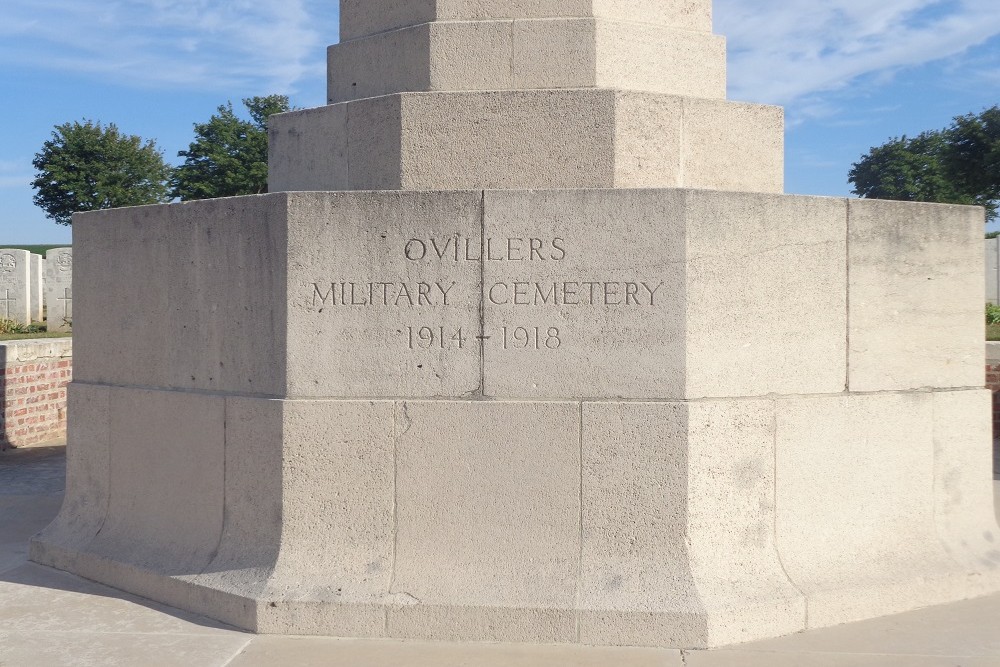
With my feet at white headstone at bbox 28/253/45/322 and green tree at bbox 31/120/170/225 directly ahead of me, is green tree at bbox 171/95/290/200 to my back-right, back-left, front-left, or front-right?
front-right

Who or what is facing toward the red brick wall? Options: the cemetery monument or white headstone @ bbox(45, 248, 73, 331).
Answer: the white headstone

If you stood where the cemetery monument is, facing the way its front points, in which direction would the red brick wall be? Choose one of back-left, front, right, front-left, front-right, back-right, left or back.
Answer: back-right

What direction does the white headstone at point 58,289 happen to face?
toward the camera

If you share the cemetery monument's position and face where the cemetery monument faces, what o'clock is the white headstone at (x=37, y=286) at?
The white headstone is roughly at 5 o'clock from the cemetery monument.

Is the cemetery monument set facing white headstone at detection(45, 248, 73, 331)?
no

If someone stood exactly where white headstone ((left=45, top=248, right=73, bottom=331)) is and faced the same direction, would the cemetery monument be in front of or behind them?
in front

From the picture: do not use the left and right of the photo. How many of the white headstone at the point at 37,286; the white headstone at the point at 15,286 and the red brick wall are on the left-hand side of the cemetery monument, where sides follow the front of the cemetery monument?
0

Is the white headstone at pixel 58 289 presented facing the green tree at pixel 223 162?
no

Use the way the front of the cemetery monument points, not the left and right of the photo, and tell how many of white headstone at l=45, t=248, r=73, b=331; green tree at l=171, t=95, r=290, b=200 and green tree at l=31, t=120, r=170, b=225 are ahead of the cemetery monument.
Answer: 0

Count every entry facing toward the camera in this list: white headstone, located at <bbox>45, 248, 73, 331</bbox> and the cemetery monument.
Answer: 2

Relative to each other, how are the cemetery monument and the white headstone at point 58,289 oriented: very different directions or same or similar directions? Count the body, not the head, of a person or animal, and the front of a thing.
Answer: same or similar directions

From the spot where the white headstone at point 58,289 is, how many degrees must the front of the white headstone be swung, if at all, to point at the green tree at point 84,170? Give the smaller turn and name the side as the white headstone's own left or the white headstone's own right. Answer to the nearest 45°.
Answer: approximately 180°

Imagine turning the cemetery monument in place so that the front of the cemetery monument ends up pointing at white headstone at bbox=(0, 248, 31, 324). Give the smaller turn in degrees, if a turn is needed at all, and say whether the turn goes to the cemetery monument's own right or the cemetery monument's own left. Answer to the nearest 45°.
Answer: approximately 135° to the cemetery monument's own right

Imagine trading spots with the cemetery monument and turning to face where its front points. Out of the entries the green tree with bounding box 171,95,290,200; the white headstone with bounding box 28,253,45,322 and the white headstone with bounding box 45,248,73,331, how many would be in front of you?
0

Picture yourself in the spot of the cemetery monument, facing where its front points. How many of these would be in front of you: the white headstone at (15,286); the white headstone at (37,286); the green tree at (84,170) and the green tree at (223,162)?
0

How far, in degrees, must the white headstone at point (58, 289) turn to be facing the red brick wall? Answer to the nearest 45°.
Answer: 0° — it already faces it

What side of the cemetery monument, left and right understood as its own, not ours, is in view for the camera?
front

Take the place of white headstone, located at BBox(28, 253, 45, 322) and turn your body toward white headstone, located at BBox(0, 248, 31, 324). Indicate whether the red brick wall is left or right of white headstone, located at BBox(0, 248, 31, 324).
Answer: left

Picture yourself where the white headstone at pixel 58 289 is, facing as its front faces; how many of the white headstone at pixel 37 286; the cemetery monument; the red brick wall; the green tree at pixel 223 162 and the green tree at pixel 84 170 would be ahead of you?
2
